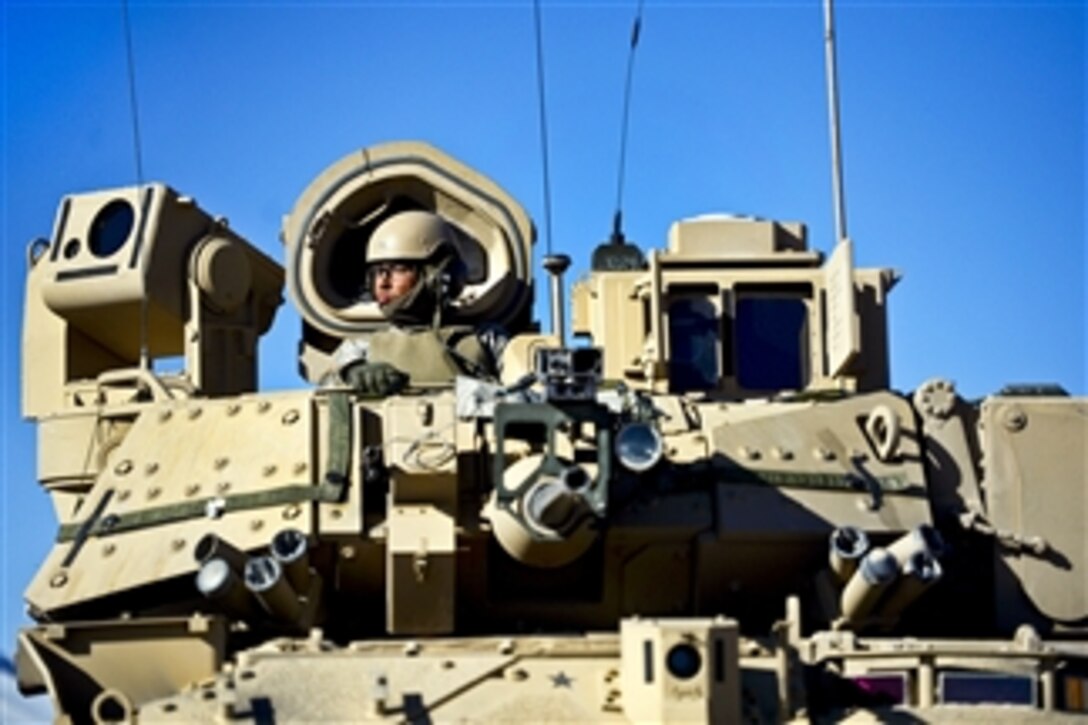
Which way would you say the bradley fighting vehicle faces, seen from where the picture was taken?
facing the viewer

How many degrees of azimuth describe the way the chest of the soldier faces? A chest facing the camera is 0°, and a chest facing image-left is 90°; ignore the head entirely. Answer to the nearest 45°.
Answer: approximately 45°

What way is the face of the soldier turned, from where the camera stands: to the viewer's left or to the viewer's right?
to the viewer's left
